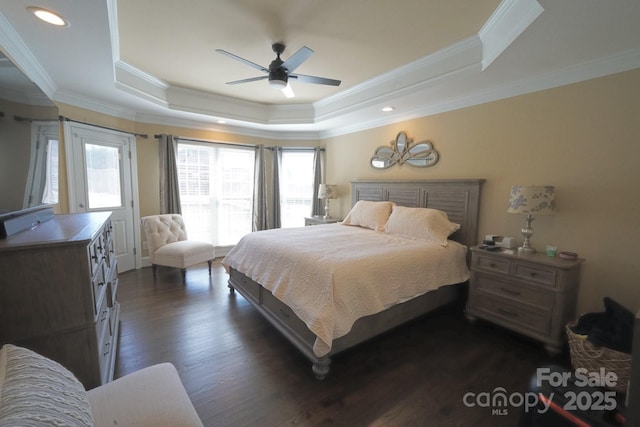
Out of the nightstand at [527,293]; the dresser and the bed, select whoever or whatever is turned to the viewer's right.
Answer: the dresser

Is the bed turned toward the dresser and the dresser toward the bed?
yes

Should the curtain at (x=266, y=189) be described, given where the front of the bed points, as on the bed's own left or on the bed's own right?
on the bed's own right

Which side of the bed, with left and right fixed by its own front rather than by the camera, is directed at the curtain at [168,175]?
right

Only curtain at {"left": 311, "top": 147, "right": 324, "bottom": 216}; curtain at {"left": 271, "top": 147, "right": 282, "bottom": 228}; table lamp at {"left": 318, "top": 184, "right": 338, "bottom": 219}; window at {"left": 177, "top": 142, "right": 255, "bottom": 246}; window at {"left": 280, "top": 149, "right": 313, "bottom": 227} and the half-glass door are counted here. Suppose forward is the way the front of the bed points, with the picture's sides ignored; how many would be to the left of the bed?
0

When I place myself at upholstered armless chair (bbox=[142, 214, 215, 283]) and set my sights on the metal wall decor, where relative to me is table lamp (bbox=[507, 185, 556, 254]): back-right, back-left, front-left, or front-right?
front-right

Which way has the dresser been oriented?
to the viewer's right

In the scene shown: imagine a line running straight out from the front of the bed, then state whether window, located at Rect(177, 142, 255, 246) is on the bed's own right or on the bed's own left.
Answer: on the bed's own right

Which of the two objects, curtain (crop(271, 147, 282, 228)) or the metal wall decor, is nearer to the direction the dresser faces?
the metal wall decor

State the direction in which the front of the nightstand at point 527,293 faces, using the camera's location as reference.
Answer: facing the viewer and to the left of the viewer

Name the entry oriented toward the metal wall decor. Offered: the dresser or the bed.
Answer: the dresser

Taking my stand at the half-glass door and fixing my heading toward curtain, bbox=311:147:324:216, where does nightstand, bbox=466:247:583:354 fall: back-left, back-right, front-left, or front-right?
front-right

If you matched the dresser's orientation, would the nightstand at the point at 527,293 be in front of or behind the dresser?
in front

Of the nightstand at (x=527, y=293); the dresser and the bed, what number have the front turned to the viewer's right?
1

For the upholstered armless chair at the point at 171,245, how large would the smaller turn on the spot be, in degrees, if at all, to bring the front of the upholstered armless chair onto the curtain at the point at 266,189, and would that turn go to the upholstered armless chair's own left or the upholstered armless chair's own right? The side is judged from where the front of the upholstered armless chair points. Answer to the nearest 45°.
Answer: approximately 90° to the upholstered armless chair's own left

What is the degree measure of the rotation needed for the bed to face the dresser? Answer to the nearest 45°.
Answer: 0° — it already faces it

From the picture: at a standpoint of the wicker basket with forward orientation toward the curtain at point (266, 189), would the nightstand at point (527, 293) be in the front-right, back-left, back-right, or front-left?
front-right

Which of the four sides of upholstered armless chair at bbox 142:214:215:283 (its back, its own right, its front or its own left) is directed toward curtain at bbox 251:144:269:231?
left

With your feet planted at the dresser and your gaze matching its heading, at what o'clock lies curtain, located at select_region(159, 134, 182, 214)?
The curtain is roughly at 10 o'clock from the dresser.
